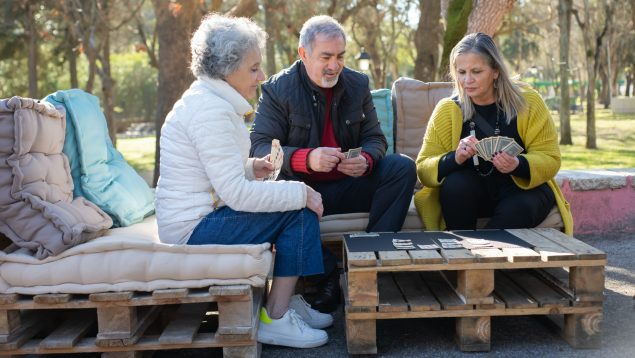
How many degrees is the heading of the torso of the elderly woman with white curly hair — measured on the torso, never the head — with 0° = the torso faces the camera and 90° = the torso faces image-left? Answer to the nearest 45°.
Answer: approximately 270°

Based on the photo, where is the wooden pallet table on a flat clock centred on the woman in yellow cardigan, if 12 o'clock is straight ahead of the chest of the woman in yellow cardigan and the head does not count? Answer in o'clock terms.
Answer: The wooden pallet table is roughly at 12 o'clock from the woman in yellow cardigan.

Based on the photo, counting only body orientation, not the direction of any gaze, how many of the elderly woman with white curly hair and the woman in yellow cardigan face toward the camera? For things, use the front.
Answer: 1

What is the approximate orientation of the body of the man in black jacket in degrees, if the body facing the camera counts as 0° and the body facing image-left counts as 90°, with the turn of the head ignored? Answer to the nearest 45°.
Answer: approximately 315°

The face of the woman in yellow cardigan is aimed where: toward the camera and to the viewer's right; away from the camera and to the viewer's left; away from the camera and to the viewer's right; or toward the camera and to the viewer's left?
toward the camera and to the viewer's left

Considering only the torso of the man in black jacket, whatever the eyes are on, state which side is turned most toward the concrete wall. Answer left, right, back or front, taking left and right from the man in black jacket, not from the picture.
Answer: left

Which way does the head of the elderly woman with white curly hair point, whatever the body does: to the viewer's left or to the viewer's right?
to the viewer's right

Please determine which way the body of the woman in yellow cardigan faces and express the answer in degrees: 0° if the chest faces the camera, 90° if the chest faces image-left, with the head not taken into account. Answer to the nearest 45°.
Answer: approximately 0°

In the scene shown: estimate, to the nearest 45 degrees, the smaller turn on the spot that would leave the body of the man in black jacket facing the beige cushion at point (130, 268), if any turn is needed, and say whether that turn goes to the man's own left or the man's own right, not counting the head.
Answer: approximately 90° to the man's own right

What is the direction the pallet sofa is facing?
to the viewer's right
